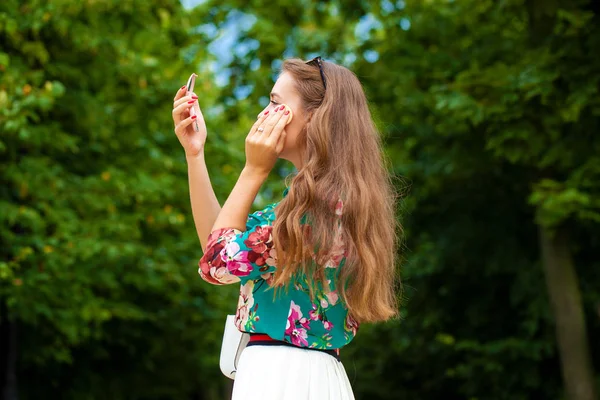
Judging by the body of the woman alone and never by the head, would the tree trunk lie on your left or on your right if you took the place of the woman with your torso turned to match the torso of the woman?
on your right

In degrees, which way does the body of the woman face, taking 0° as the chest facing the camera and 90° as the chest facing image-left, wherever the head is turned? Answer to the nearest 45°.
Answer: approximately 90°
